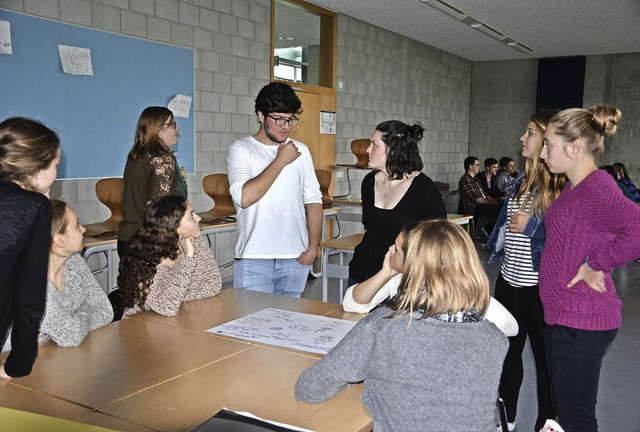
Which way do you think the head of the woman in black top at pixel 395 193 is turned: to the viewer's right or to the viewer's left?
to the viewer's left

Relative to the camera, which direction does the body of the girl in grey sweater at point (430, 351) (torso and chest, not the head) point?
away from the camera

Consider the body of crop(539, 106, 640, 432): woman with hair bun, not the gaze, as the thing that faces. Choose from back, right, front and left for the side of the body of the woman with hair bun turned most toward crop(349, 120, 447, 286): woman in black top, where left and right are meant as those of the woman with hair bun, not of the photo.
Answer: front

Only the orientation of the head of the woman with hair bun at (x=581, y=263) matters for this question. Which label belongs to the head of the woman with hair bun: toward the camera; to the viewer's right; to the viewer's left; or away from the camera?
to the viewer's left

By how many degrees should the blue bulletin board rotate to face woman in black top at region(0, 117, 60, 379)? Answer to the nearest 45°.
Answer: approximately 45° to its right

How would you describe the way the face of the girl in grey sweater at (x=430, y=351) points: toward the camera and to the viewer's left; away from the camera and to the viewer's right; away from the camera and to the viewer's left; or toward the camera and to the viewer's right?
away from the camera and to the viewer's left

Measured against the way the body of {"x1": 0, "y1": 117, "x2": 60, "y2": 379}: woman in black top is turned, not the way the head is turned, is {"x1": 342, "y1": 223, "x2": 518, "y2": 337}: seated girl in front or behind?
in front

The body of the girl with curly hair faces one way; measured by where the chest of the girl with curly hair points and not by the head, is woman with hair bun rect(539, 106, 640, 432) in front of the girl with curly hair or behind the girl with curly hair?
in front

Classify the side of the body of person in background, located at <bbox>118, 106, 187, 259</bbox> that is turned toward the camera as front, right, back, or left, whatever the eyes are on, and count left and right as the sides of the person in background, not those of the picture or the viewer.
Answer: right

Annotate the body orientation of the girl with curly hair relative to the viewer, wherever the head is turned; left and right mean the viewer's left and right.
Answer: facing to the right of the viewer
